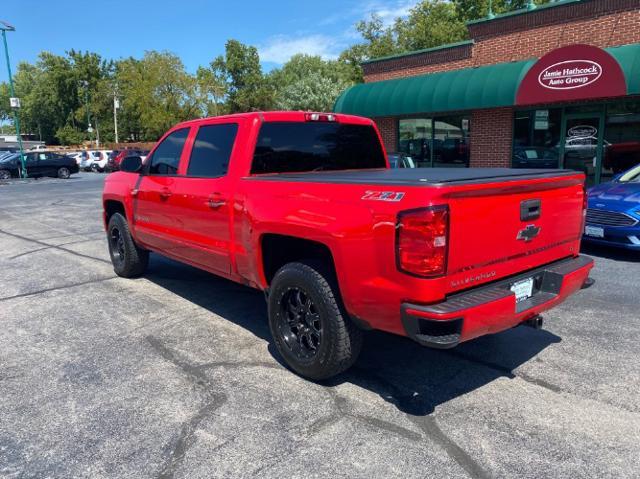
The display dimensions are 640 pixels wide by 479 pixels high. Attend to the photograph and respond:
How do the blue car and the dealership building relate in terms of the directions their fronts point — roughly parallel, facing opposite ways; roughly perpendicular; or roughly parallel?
roughly parallel

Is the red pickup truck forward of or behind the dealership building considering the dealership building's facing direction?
forward

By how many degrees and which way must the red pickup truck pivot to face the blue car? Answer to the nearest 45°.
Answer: approximately 90° to its right

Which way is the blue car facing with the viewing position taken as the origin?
facing the viewer and to the left of the viewer

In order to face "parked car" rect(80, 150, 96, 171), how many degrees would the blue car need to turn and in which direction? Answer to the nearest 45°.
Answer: approximately 90° to its right

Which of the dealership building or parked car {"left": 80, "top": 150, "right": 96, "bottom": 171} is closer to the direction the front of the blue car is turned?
the parked car

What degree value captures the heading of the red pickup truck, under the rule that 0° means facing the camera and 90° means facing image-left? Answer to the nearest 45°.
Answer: approximately 135°

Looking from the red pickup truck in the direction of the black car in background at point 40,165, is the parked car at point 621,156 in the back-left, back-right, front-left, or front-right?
front-right

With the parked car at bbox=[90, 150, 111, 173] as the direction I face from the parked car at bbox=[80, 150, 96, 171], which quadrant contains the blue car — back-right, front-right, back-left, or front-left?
front-right

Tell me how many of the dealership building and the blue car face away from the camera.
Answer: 0
